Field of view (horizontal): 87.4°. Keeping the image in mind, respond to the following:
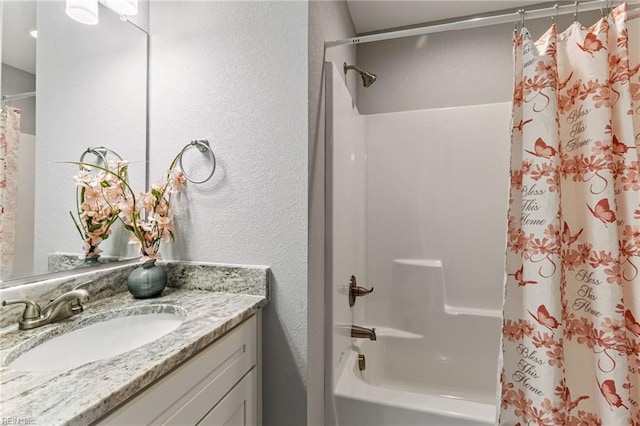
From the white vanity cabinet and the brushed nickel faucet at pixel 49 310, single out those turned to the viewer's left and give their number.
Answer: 0

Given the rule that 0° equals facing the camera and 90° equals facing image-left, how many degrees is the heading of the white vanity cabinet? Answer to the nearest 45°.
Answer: approximately 315°

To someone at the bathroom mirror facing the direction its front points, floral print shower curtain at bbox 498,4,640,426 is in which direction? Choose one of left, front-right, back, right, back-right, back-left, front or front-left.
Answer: front

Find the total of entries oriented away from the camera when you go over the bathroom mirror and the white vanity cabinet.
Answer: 0

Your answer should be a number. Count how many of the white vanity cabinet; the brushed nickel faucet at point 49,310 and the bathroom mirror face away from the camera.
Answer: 0

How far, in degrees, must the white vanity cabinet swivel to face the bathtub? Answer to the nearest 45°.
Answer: approximately 90° to its left

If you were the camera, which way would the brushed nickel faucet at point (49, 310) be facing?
facing the viewer and to the right of the viewer
